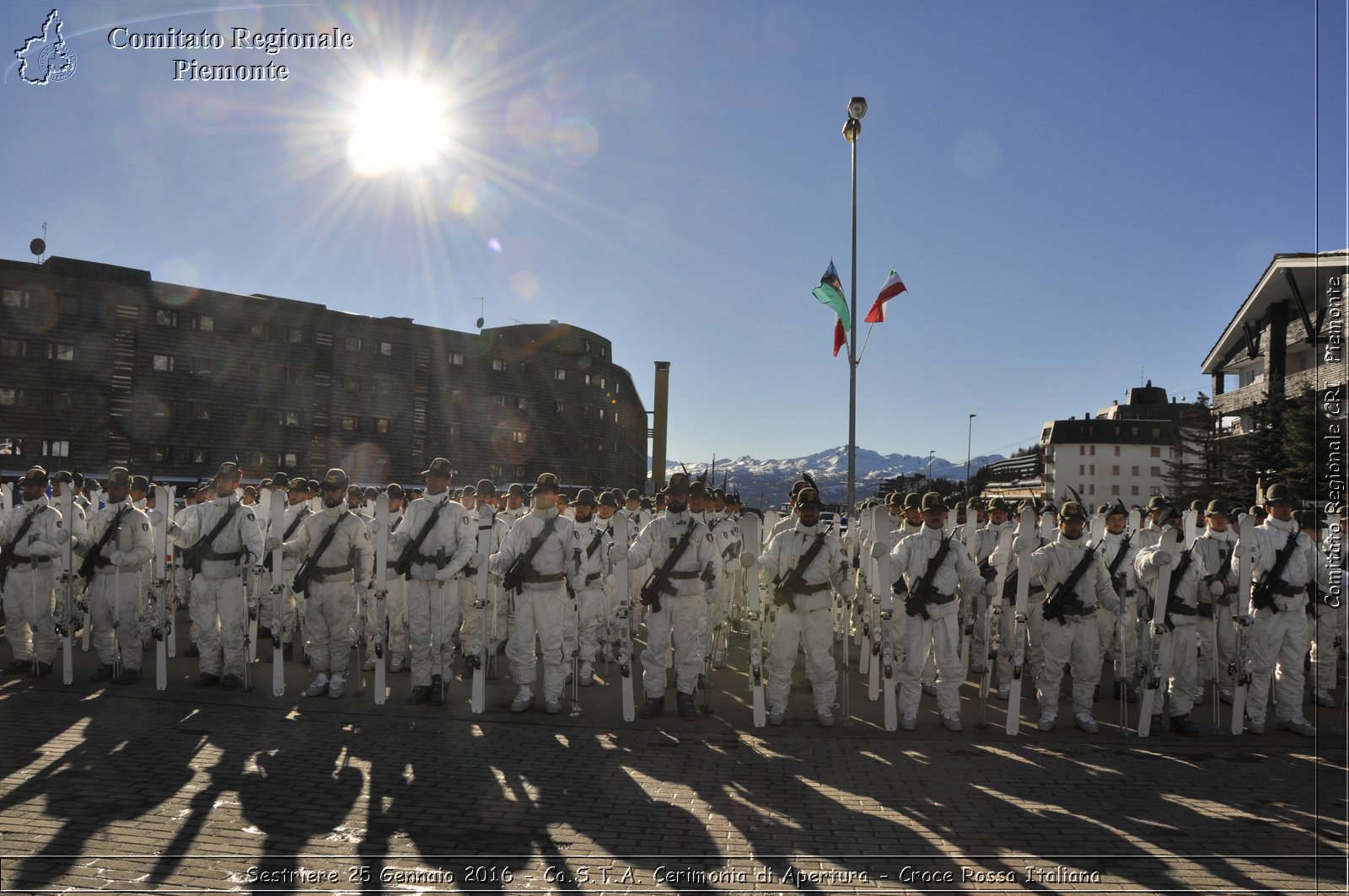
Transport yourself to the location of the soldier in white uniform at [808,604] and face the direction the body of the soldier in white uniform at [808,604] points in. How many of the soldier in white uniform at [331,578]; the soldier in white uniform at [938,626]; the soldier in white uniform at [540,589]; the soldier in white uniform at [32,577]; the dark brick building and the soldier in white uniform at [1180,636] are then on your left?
2

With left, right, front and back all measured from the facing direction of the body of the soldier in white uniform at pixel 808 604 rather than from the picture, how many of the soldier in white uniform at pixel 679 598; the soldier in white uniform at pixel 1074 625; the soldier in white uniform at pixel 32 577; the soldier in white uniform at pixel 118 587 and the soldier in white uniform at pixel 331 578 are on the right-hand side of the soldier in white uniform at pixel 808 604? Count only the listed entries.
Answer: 4

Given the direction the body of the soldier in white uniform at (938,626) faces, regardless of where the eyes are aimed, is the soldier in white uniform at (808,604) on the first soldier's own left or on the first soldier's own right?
on the first soldier's own right

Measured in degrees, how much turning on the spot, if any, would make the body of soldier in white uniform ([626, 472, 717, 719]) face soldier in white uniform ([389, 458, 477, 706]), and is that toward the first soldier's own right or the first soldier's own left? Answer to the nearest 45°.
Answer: approximately 90° to the first soldier's own right

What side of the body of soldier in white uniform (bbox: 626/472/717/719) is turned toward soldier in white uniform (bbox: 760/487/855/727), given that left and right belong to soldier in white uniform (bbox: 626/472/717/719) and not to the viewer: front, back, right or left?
left

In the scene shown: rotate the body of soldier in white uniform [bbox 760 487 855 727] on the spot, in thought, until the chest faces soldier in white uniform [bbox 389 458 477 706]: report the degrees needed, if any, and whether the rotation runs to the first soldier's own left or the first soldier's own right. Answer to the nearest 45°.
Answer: approximately 90° to the first soldier's own right

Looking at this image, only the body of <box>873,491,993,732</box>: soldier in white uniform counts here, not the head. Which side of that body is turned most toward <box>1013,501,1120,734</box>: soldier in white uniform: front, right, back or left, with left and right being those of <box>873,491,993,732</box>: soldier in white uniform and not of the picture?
left
